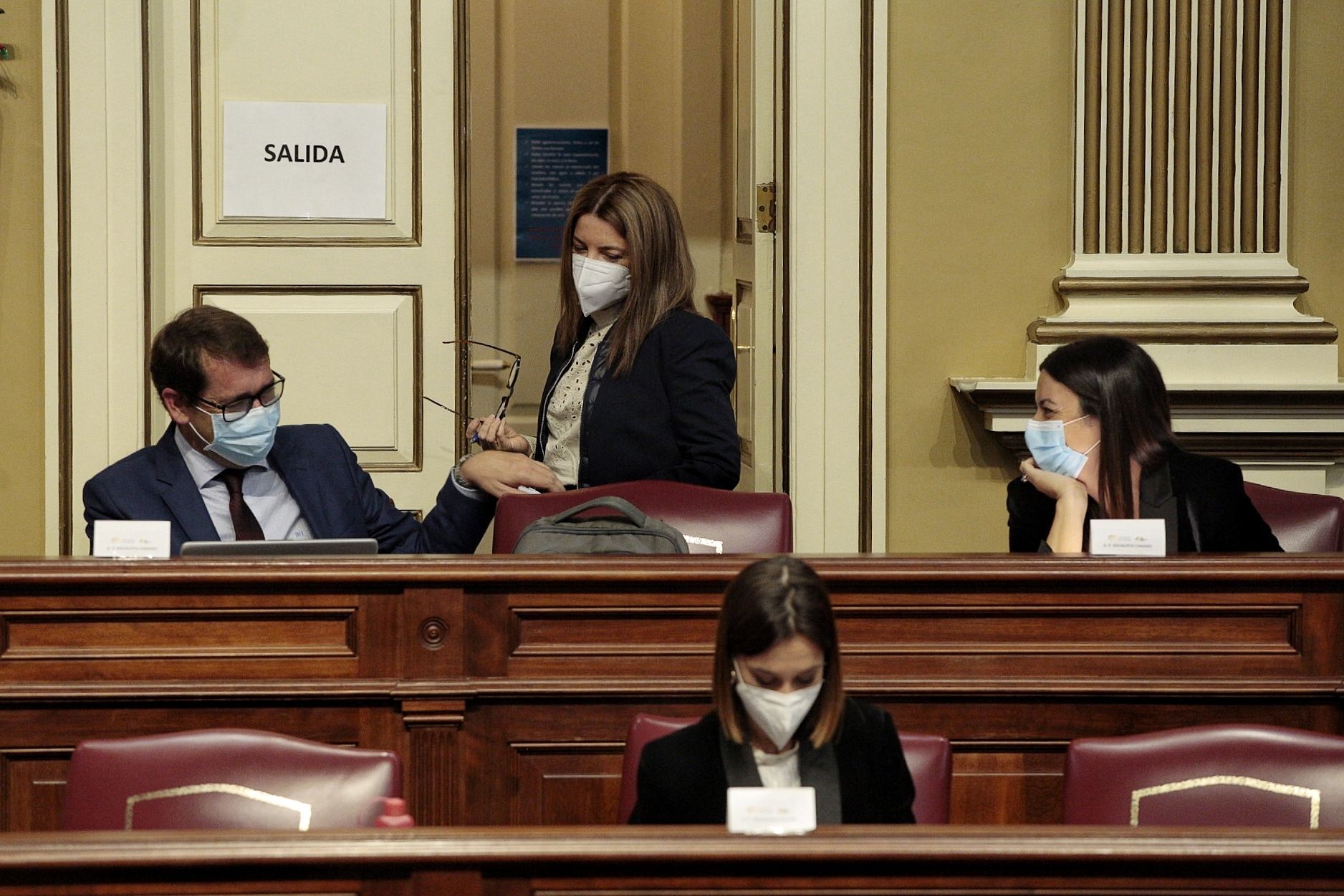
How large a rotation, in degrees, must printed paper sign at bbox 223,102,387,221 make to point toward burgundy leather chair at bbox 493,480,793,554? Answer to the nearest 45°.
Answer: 0° — it already faces it

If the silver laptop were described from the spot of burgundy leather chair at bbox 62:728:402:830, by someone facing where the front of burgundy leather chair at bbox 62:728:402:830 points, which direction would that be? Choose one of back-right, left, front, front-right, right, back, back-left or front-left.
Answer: back

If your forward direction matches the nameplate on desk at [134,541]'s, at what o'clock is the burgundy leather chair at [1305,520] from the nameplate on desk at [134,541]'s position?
The burgundy leather chair is roughly at 9 o'clock from the nameplate on desk.

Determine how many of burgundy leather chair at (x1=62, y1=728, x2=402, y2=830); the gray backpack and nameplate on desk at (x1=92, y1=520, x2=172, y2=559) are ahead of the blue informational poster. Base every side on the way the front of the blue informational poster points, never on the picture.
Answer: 3

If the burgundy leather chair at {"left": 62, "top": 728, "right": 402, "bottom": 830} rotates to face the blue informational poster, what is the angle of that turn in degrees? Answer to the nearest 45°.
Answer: approximately 180°

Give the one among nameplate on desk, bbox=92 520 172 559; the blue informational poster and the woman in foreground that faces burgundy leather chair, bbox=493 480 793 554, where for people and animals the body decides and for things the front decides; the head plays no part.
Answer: the blue informational poster

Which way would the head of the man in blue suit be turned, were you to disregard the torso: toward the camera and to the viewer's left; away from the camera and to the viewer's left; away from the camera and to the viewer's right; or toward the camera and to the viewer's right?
toward the camera and to the viewer's right

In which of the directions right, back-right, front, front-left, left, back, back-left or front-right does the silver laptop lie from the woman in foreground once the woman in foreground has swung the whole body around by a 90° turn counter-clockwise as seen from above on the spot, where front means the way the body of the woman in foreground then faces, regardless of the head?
back-left

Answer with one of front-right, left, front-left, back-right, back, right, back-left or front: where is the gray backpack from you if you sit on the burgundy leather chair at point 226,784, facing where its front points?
back-left

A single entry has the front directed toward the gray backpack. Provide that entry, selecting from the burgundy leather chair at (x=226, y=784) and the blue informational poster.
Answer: the blue informational poster
